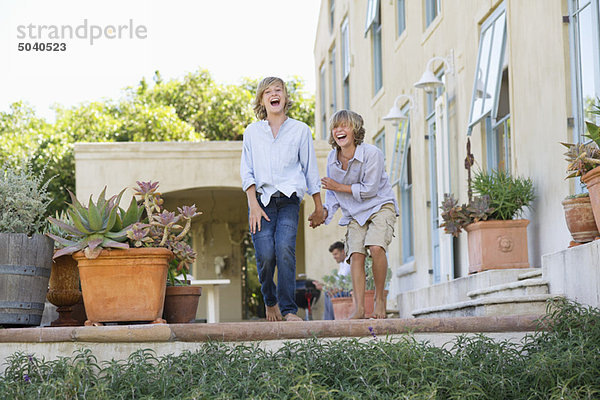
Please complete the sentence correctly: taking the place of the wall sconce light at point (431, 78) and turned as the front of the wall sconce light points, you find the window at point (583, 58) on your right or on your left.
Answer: on your left

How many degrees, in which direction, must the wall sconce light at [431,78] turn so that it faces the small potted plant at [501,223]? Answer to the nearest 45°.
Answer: approximately 90° to its left

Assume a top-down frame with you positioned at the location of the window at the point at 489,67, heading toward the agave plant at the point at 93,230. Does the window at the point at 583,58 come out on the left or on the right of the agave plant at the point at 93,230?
left

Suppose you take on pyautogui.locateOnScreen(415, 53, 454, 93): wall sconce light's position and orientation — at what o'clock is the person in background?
The person in background is roughly at 2 o'clock from the wall sconce light.

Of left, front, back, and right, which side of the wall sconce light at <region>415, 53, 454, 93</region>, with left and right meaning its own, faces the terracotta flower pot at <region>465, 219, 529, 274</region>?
left

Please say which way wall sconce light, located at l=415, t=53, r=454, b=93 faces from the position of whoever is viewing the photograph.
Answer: facing to the left of the viewer

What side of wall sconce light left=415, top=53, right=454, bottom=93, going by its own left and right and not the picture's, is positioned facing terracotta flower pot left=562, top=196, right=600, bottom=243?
left

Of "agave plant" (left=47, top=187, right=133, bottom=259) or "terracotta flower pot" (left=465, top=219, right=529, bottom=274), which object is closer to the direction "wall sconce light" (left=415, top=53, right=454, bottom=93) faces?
the agave plant
